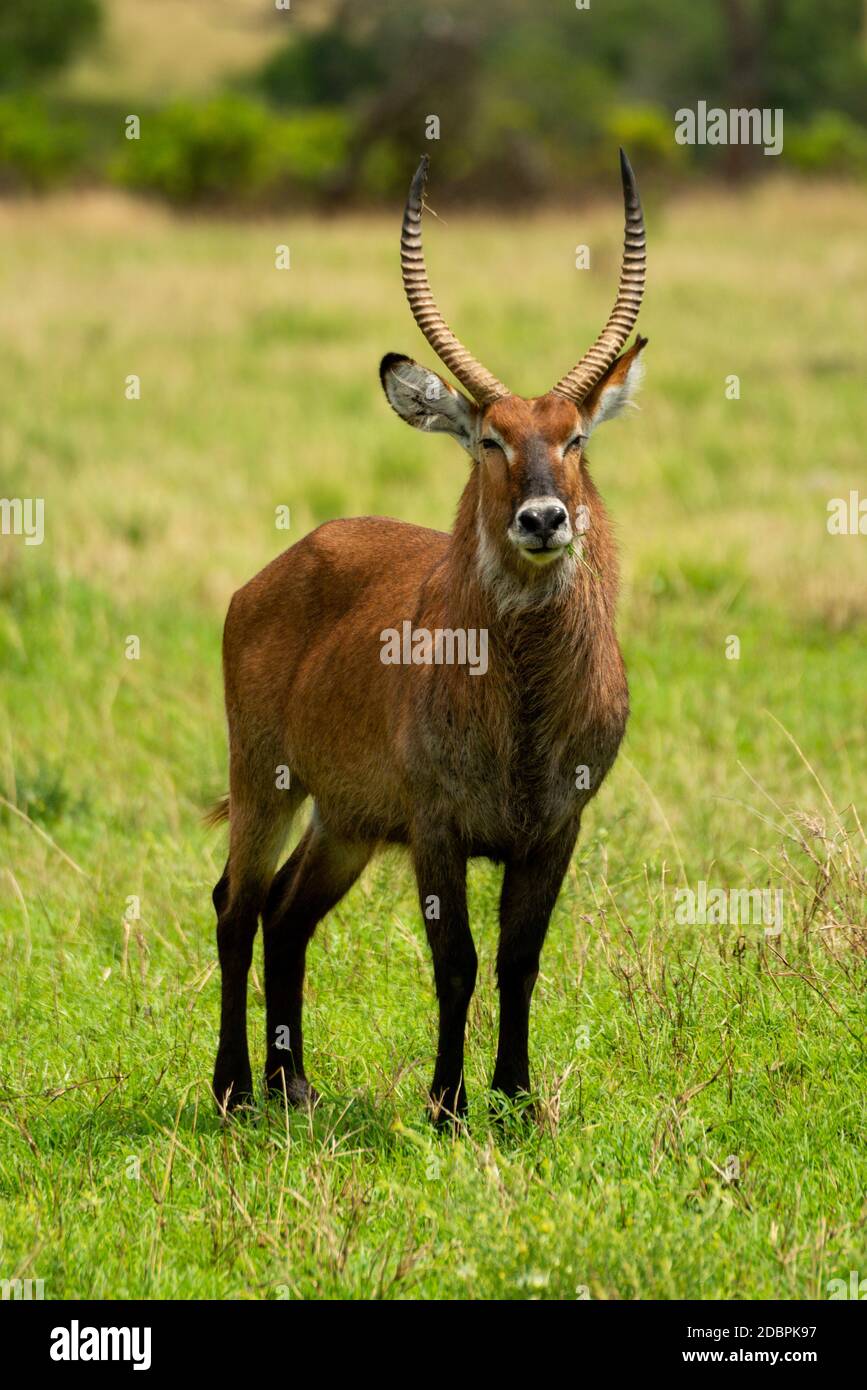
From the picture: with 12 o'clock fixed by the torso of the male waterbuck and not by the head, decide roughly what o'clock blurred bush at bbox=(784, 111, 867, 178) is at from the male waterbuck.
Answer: The blurred bush is roughly at 8 o'clock from the male waterbuck.

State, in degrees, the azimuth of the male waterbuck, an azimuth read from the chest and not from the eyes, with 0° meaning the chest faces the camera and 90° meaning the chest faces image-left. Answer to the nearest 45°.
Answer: approximately 315°

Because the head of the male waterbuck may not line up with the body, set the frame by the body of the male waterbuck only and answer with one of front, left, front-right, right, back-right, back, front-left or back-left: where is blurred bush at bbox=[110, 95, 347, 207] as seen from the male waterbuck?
back-left

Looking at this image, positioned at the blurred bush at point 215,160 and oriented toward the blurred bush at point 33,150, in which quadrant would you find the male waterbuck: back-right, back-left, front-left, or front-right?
back-left

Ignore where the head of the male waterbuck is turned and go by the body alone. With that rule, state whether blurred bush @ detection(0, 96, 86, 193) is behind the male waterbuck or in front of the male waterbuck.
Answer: behind

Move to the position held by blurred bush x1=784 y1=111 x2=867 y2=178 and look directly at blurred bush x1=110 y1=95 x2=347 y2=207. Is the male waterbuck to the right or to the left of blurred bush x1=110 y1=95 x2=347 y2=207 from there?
left
